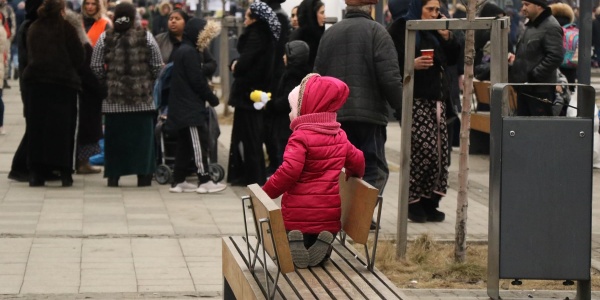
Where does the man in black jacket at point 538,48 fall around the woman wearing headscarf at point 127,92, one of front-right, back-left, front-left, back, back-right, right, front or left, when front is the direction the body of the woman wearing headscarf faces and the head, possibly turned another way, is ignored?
right

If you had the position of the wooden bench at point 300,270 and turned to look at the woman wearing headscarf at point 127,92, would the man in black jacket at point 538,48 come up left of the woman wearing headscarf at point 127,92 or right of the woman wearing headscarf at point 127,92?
right

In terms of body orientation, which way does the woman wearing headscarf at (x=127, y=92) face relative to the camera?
away from the camera

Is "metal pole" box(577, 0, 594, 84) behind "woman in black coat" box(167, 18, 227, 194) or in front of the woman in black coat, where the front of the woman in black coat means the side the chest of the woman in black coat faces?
in front
